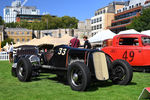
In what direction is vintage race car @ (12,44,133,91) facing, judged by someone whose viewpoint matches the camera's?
facing the viewer and to the right of the viewer

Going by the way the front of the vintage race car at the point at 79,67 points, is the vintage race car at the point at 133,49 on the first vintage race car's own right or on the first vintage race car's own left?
on the first vintage race car's own left

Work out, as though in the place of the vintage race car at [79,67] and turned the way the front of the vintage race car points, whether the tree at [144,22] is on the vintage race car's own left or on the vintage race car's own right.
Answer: on the vintage race car's own left
